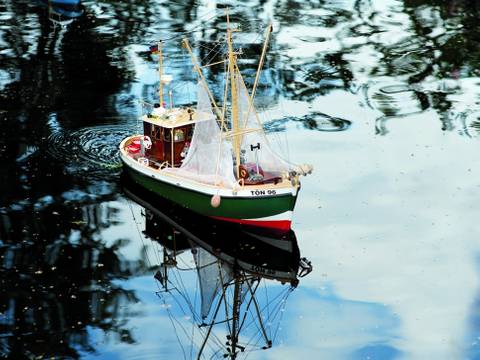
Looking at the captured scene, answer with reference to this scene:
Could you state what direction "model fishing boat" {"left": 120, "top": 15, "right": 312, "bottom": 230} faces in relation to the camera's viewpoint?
facing the viewer and to the right of the viewer
